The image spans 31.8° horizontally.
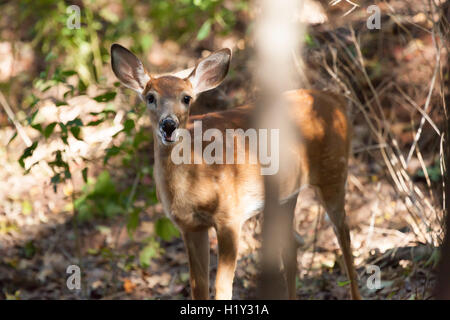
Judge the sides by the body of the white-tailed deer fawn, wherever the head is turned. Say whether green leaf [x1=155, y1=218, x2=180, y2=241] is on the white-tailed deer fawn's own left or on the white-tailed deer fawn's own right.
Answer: on the white-tailed deer fawn's own right

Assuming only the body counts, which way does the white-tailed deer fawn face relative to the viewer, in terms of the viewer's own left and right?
facing the viewer and to the left of the viewer

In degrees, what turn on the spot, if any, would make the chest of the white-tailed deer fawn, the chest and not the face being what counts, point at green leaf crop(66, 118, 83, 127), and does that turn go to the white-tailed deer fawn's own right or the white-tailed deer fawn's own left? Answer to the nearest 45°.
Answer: approximately 90° to the white-tailed deer fawn's own right

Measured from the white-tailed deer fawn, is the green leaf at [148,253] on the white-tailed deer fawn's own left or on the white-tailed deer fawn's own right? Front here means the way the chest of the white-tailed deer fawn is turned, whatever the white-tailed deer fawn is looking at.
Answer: on the white-tailed deer fawn's own right
